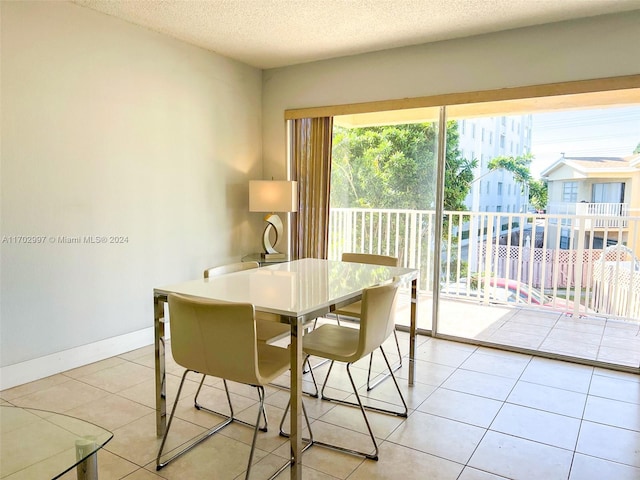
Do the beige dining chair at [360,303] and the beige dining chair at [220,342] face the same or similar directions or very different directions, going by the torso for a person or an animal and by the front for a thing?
very different directions

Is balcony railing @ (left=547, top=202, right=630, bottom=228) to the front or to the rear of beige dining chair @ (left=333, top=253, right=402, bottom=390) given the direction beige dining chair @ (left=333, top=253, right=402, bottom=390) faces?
to the rear

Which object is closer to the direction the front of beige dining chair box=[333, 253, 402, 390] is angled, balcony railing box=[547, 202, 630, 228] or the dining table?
the dining table

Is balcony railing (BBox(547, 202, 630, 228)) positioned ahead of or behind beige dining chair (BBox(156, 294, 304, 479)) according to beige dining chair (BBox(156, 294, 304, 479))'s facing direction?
ahead

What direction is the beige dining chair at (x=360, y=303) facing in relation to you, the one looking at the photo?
facing the viewer and to the left of the viewer

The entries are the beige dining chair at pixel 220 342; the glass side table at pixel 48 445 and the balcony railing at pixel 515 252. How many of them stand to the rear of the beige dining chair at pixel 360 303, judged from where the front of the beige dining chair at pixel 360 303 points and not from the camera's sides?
1

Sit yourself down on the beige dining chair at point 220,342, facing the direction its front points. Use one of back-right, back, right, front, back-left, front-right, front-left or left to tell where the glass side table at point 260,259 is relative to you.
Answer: front-left

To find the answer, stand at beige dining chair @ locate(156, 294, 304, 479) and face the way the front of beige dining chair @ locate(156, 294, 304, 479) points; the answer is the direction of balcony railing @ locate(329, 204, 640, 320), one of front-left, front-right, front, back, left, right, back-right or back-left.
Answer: front

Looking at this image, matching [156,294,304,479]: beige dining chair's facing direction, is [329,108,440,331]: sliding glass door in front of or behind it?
in front

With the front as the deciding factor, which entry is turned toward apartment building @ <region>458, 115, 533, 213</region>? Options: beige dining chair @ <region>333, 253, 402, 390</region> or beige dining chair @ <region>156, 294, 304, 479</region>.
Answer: beige dining chair @ <region>156, 294, 304, 479</region>

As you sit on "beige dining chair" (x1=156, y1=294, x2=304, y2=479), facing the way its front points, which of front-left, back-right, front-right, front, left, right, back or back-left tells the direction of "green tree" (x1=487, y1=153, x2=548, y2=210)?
front

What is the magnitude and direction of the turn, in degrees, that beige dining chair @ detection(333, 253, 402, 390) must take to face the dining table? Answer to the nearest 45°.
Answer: approximately 45° to its left

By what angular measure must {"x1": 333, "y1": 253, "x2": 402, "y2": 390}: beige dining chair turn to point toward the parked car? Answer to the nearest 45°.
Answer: approximately 180°

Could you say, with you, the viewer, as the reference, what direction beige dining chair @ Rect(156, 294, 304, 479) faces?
facing away from the viewer and to the right of the viewer
